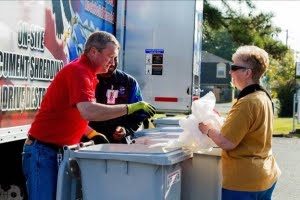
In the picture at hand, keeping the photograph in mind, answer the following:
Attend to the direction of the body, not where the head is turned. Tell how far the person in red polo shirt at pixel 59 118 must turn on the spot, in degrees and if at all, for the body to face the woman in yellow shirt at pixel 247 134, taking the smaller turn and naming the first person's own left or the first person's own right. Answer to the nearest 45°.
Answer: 0° — they already face them

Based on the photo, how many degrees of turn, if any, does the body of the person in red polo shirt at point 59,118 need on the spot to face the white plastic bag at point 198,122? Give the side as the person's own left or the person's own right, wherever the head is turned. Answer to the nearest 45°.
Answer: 0° — they already face it

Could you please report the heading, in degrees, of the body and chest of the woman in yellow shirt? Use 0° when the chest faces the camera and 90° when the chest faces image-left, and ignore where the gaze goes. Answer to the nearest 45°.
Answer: approximately 90°

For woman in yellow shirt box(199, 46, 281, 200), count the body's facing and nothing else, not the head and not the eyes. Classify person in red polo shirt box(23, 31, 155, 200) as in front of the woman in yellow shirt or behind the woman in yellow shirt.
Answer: in front

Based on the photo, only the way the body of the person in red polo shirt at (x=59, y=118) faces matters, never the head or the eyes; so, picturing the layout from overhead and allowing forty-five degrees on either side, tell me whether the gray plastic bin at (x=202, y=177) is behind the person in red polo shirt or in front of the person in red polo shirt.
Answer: in front

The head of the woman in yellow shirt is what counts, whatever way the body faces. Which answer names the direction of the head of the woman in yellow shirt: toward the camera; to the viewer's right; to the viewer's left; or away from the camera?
to the viewer's left

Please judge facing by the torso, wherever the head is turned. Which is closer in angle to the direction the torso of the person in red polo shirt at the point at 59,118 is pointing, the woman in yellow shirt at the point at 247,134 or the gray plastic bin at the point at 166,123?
the woman in yellow shirt

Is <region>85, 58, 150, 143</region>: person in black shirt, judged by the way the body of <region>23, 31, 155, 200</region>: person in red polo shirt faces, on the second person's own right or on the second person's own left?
on the second person's own left

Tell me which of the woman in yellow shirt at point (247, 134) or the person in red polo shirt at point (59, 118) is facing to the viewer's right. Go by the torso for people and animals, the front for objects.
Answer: the person in red polo shirt

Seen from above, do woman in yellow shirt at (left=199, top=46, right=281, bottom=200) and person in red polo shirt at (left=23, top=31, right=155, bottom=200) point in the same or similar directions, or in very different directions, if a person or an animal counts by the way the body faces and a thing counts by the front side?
very different directions

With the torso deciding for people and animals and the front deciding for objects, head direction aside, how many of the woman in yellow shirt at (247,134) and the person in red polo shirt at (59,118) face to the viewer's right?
1

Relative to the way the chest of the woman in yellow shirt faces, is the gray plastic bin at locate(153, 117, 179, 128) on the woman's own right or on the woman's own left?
on the woman's own right

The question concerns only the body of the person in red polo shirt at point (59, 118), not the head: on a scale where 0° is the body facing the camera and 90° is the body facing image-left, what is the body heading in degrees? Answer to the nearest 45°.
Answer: approximately 270°

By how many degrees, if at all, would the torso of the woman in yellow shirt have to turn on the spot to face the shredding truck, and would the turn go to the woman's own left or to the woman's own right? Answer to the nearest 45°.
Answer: approximately 45° to the woman's own right
